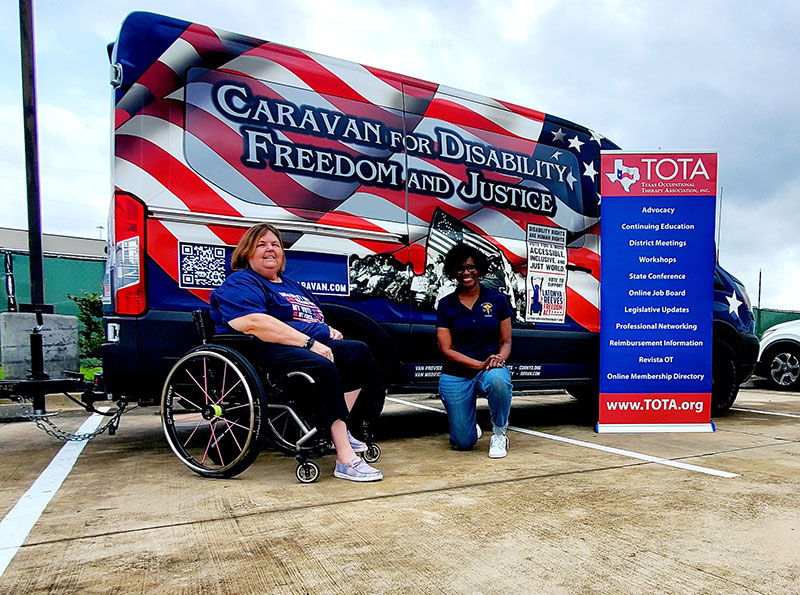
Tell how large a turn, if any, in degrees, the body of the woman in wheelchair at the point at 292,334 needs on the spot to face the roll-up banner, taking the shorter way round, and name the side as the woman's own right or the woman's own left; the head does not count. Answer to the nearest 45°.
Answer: approximately 90° to the woman's own left

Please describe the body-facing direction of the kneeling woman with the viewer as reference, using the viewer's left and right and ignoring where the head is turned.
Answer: facing the viewer

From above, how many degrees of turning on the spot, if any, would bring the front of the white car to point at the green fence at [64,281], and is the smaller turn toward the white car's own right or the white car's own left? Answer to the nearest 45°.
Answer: approximately 45° to the white car's own left

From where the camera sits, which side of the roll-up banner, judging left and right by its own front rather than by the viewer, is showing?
front

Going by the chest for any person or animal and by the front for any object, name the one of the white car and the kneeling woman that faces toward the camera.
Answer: the kneeling woman

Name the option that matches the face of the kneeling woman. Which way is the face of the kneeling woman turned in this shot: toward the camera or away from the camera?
toward the camera

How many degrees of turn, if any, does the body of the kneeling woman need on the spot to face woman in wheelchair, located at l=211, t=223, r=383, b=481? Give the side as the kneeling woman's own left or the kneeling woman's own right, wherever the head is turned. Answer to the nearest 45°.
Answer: approximately 45° to the kneeling woman's own right

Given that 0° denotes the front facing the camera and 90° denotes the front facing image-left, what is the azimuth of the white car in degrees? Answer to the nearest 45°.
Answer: approximately 90°

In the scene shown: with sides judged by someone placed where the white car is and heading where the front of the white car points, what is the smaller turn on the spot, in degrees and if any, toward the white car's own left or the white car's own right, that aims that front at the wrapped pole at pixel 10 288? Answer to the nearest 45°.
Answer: approximately 45° to the white car's own left

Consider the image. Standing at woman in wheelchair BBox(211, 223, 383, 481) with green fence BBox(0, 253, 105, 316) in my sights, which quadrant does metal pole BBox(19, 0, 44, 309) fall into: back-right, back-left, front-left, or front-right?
front-left

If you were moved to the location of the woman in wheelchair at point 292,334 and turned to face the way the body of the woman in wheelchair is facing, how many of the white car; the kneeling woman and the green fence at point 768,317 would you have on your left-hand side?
3

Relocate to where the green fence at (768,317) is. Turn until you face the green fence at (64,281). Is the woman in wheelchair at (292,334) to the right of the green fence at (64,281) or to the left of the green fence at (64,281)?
left

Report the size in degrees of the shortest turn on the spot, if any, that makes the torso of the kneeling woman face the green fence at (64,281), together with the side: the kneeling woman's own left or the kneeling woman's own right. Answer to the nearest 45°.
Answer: approximately 135° to the kneeling woman's own right

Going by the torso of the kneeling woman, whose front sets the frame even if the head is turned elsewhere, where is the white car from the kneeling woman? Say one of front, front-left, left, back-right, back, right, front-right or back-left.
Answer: back-left
